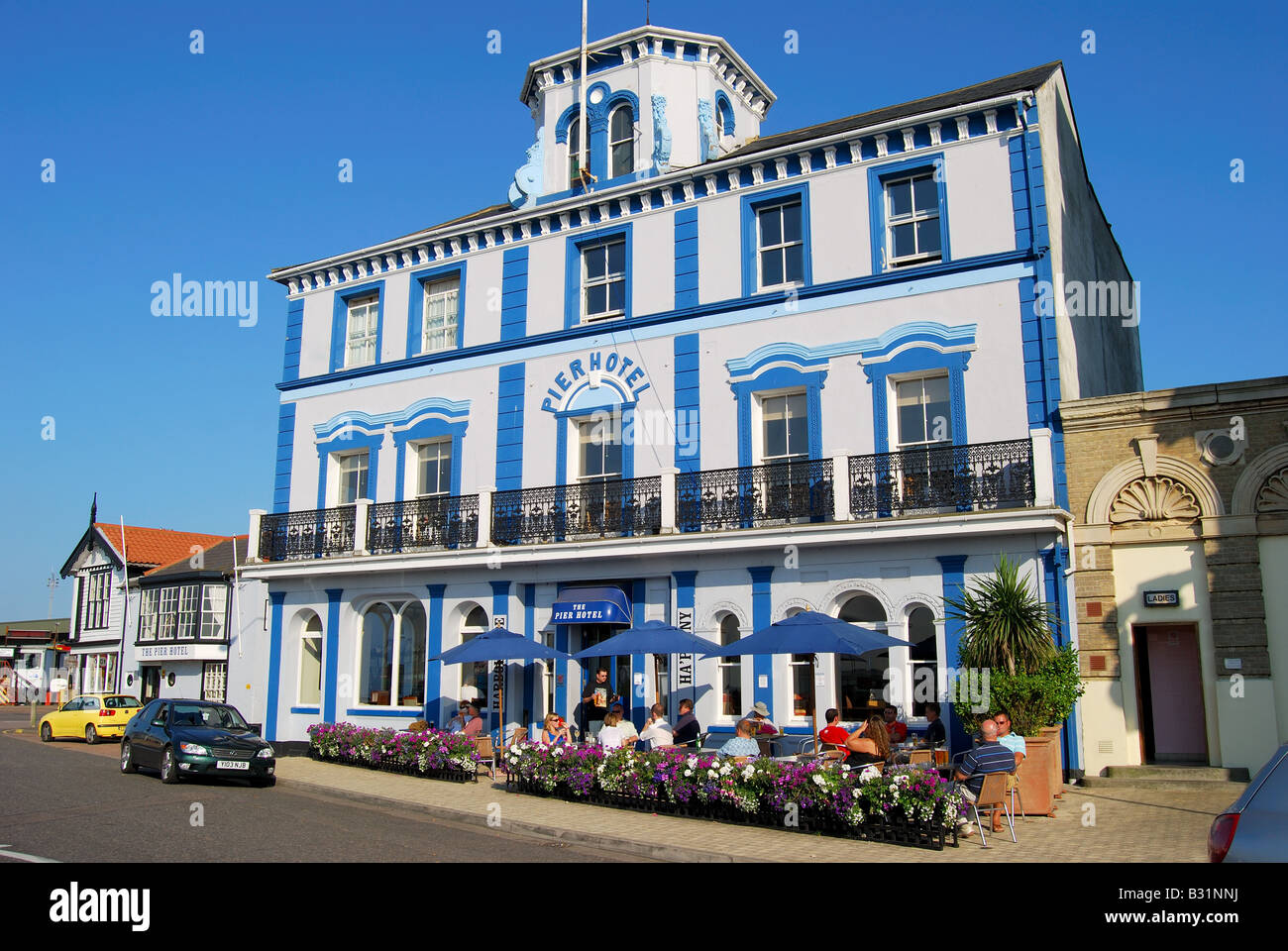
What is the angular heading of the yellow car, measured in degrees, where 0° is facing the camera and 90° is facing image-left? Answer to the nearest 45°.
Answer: approximately 135°

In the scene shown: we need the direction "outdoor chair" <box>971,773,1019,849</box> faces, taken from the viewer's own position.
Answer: facing away from the viewer and to the left of the viewer

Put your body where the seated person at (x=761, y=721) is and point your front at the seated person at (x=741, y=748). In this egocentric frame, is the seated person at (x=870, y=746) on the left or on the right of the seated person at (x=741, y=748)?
left

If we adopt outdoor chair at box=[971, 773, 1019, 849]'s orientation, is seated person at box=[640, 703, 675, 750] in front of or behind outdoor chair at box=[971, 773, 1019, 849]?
in front

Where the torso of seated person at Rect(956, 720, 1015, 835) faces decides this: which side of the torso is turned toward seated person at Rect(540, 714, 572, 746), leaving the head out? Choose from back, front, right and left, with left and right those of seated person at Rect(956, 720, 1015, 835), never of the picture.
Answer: front

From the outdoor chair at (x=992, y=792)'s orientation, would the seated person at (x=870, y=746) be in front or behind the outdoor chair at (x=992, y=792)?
in front

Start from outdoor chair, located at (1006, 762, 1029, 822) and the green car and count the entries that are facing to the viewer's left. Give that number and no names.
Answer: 1

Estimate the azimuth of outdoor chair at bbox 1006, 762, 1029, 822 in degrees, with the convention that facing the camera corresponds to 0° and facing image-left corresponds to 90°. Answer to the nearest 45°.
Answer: approximately 90°

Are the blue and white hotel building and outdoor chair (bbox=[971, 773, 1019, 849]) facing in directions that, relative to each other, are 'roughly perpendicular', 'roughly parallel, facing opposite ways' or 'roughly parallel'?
roughly perpendicular
